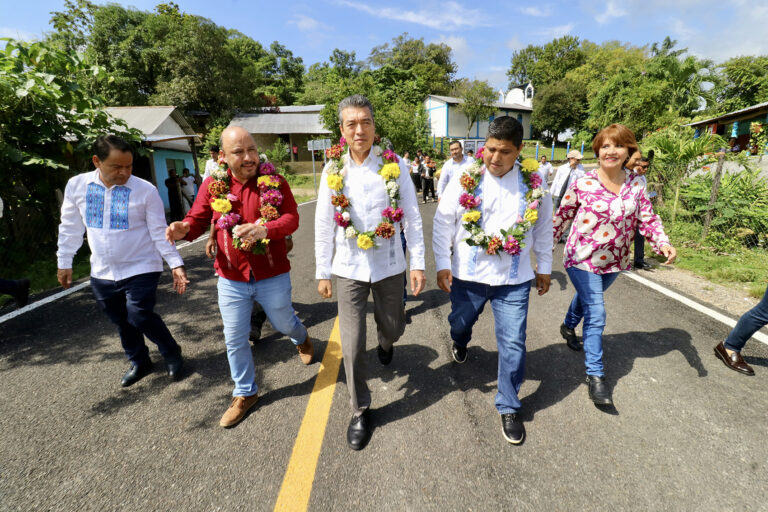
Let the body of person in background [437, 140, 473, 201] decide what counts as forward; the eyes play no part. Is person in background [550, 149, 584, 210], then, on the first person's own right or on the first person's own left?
on the first person's own left

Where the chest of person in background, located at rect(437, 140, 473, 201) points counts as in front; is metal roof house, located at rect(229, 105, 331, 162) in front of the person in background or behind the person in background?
behind

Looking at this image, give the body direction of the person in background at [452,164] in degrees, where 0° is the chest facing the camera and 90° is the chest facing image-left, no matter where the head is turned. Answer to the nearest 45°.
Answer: approximately 0°

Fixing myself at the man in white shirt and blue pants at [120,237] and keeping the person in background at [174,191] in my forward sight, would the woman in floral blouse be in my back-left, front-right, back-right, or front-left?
back-right

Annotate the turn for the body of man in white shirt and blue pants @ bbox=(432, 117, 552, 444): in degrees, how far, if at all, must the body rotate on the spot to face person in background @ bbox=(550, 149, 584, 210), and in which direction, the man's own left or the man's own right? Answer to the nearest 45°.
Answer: approximately 180°

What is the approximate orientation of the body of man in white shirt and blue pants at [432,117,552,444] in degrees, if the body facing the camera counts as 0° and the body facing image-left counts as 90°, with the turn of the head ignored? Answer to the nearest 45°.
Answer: approximately 0°

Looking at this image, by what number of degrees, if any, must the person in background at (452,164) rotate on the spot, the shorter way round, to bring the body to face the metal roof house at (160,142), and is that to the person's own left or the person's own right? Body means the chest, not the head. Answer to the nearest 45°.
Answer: approximately 135° to the person's own right

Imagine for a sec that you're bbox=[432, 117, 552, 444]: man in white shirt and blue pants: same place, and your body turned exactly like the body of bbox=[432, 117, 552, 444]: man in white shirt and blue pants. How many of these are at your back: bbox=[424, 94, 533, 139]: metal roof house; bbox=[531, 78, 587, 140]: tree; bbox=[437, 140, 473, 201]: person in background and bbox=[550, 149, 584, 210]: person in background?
4

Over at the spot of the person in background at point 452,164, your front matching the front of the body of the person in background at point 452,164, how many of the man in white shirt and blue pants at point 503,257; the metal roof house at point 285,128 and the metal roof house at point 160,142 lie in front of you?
1

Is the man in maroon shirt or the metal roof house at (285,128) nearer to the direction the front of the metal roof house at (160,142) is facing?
the man in maroon shirt

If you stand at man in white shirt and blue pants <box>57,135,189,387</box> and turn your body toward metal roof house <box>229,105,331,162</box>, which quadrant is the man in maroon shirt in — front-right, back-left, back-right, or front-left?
back-right

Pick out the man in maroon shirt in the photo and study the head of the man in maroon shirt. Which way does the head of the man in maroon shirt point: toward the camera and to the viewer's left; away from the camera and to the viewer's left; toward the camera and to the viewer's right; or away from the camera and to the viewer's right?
toward the camera and to the viewer's right

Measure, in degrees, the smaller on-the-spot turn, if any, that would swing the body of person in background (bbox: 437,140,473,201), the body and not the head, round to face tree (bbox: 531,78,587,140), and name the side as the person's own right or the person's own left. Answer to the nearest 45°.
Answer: approximately 180°

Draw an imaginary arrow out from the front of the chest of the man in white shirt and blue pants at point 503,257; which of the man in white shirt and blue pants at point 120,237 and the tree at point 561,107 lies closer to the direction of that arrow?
the man in white shirt and blue pants

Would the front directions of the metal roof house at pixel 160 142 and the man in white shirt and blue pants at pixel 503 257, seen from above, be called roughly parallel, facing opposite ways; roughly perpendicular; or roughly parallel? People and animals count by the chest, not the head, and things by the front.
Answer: roughly perpendicular
